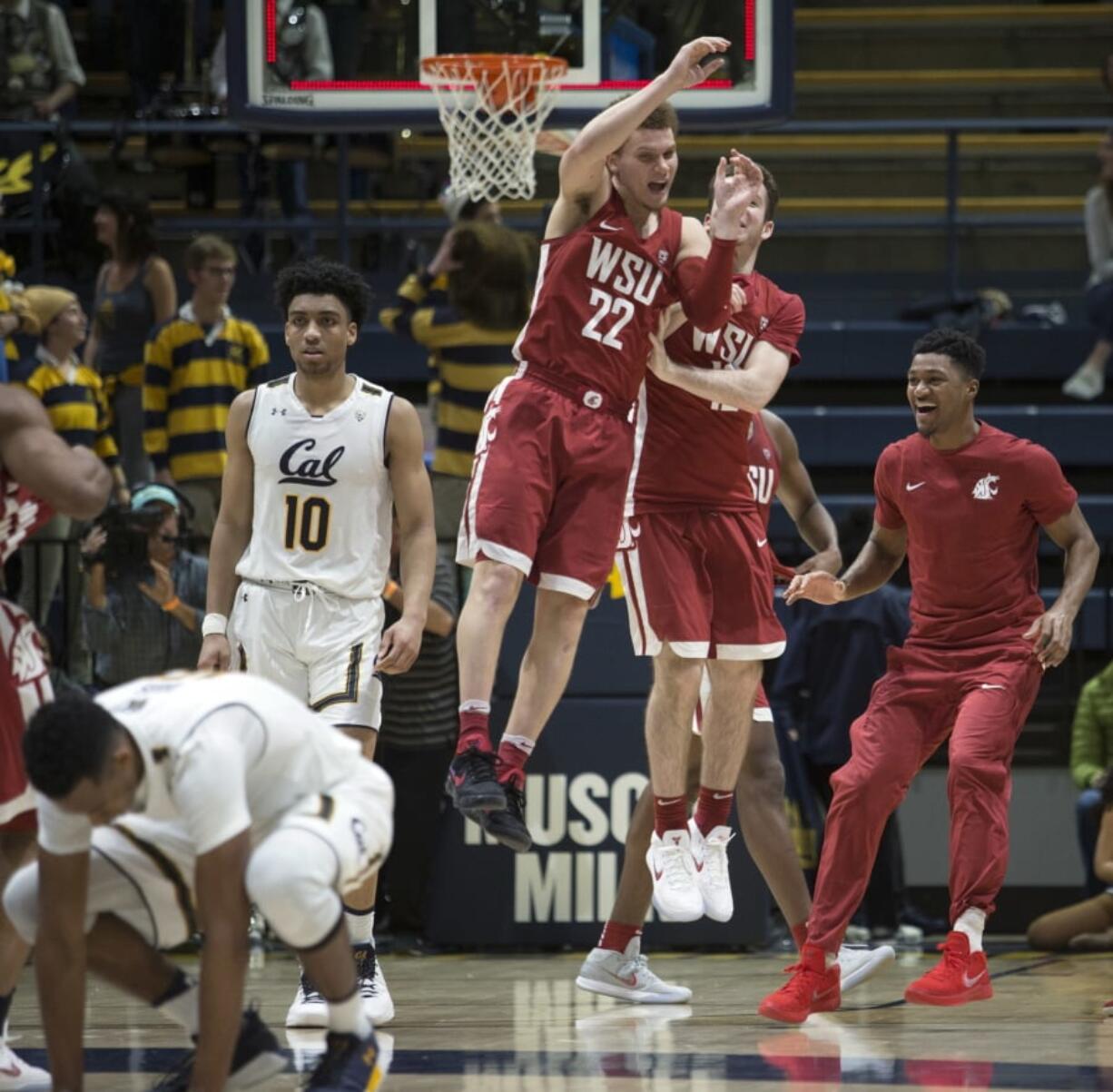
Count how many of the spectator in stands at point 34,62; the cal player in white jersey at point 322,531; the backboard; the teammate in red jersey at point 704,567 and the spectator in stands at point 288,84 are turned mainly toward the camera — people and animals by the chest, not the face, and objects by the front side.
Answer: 5

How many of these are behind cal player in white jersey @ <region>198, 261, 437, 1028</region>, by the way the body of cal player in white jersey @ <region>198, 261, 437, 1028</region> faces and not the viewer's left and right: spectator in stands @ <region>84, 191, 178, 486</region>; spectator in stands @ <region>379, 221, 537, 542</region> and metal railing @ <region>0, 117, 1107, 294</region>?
3

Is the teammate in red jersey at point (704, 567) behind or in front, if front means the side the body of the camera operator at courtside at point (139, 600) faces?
in front

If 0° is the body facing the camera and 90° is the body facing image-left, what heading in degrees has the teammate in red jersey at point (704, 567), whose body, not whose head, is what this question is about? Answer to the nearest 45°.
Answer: approximately 0°

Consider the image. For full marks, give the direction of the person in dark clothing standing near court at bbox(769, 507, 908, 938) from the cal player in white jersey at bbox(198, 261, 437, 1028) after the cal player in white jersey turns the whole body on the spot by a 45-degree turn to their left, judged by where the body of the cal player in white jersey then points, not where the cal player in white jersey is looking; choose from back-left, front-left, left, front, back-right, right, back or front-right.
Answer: left

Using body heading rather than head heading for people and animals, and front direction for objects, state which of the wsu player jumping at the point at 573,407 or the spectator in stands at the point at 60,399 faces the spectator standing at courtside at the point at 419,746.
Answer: the spectator in stands at the point at 60,399

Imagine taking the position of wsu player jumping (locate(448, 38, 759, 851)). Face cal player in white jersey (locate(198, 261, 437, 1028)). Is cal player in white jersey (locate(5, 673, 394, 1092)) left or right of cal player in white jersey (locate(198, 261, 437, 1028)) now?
left

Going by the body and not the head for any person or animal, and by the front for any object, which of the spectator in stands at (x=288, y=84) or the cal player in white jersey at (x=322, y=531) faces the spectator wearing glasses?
the spectator in stands

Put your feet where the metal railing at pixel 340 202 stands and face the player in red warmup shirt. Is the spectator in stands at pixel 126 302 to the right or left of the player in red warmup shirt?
right

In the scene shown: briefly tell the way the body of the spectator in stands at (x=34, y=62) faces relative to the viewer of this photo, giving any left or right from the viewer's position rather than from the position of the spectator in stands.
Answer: facing the viewer

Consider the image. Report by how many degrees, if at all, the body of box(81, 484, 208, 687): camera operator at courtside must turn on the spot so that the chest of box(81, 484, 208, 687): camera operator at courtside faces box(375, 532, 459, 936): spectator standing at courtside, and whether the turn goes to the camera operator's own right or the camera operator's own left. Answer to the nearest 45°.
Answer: approximately 90° to the camera operator's own left

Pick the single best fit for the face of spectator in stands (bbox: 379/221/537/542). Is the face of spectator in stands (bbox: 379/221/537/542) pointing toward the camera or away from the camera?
away from the camera

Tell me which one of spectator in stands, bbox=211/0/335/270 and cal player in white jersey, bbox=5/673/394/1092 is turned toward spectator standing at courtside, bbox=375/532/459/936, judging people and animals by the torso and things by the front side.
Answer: spectator in stands, bbox=211/0/335/270

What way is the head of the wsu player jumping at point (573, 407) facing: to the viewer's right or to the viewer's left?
to the viewer's right

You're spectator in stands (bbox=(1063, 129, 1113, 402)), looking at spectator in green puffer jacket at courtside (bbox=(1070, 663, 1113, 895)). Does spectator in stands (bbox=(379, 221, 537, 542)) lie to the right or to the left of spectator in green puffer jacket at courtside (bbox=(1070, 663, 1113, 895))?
right
